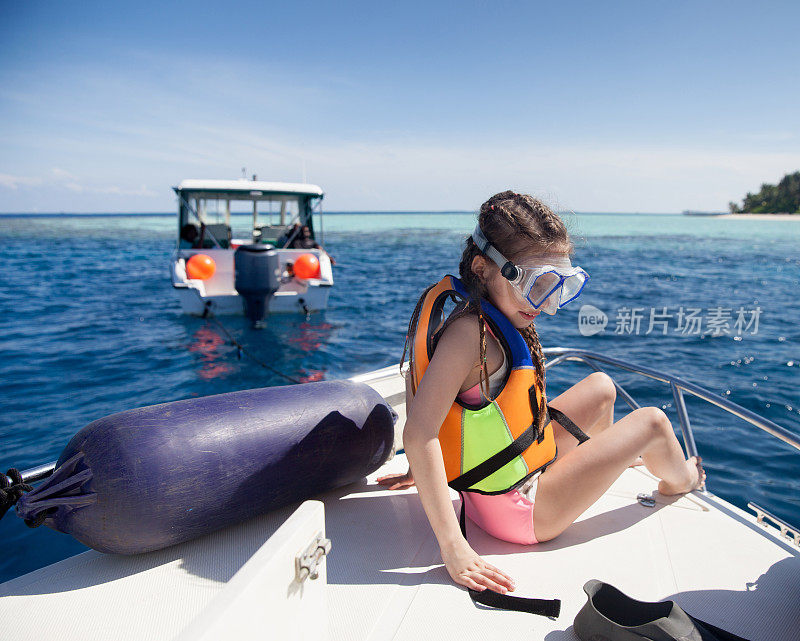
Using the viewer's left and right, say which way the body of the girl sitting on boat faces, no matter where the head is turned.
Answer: facing to the right of the viewer

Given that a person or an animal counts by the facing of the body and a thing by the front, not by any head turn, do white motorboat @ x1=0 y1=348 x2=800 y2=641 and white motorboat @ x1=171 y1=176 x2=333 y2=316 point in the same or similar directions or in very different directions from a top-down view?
same or similar directions

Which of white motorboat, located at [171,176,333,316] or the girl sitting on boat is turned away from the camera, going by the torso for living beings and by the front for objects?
the white motorboat

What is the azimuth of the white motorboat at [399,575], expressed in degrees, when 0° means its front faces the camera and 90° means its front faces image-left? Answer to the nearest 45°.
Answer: approximately 180°

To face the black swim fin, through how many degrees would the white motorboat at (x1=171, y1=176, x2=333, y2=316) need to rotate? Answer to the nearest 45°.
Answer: approximately 180°

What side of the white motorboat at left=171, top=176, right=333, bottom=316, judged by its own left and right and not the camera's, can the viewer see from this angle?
back

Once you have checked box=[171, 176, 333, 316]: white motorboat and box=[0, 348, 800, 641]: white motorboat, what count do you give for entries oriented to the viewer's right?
0

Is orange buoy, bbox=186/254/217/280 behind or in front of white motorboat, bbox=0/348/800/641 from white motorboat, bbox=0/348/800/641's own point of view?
in front

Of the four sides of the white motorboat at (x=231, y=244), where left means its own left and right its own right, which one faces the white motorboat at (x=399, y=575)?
back

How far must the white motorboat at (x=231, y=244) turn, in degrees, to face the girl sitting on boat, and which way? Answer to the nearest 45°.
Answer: approximately 180°
